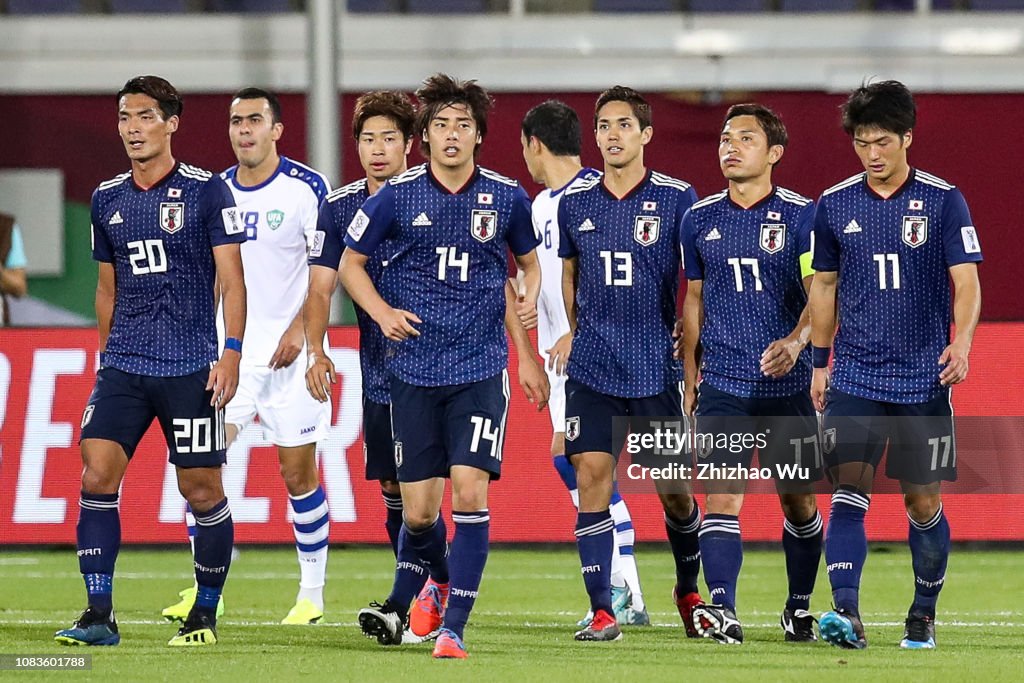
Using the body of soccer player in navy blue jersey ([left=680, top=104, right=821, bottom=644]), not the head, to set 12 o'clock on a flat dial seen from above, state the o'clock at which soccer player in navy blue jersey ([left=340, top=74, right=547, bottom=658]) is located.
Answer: soccer player in navy blue jersey ([left=340, top=74, right=547, bottom=658]) is roughly at 2 o'clock from soccer player in navy blue jersey ([left=680, top=104, right=821, bottom=644]).

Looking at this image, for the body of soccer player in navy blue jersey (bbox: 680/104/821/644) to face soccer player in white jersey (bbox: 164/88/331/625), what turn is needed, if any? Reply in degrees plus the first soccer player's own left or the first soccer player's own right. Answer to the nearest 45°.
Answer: approximately 90° to the first soccer player's own right

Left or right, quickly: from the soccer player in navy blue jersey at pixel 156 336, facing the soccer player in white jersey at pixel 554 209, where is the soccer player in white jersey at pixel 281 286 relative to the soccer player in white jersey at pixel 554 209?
left

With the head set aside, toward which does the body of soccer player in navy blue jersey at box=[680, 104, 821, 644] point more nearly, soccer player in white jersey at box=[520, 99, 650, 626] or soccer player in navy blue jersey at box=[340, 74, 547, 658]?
the soccer player in navy blue jersey

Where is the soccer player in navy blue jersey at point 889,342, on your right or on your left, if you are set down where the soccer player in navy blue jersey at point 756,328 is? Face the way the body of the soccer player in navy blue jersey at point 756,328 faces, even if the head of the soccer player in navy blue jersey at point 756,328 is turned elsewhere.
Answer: on your left

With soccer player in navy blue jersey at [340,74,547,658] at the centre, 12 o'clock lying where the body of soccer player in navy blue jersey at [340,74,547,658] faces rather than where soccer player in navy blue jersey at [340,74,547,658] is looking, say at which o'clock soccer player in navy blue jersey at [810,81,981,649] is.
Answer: soccer player in navy blue jersey at [810,81,981,649] is roughly at 9 o'clock from soccer player in navy blue jersey at [340,74,547,658].

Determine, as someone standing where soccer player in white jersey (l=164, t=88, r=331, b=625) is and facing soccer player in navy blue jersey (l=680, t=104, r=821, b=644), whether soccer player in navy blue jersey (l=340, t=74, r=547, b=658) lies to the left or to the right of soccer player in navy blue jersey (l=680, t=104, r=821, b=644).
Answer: right
